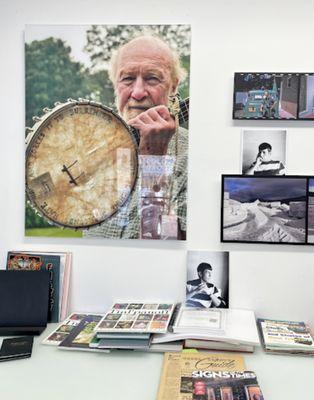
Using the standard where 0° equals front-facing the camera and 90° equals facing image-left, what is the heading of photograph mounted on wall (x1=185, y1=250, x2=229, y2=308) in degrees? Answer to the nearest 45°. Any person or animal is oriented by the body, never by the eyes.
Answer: approximately 0°

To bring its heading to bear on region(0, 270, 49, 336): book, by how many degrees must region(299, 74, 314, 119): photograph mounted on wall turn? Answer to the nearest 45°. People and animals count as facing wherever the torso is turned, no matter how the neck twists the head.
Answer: approximately 90° to its right
